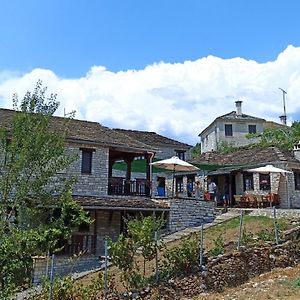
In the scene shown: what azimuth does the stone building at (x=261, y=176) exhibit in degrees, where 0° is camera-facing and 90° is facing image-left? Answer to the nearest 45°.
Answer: approximately 0°

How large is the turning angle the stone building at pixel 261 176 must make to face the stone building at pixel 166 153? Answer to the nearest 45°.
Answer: approximately 135° to its right

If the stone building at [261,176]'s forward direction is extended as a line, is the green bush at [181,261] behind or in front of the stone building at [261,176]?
in front

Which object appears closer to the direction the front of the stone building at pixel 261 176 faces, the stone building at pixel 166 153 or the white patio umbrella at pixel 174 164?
the white patio umbrella

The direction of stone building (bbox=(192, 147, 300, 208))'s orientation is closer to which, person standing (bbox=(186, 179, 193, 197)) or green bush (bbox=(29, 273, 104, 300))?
the green bush

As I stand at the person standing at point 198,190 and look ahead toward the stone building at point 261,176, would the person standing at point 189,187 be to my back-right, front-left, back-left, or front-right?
back-left

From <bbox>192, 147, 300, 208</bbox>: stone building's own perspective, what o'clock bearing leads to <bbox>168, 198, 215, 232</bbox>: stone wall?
The stone wall is roughly at 1 o'clock from the stone building.
